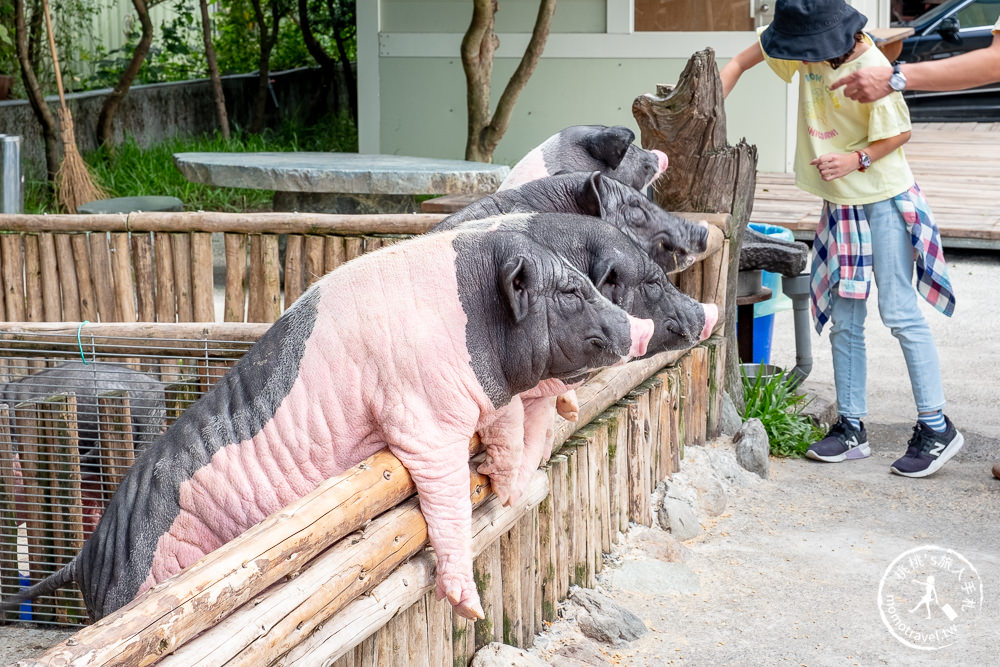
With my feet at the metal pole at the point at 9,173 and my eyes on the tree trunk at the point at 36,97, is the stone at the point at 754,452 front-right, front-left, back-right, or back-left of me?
back-right

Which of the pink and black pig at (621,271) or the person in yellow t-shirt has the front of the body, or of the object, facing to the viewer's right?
the pink and black pig

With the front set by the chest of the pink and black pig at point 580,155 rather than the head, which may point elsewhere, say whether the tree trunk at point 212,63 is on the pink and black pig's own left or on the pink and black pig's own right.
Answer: on the pink and black pig's own left

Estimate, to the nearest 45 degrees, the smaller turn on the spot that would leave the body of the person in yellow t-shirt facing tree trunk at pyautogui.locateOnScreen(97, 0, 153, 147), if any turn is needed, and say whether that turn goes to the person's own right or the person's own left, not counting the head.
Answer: approximately 90° to the person's own right

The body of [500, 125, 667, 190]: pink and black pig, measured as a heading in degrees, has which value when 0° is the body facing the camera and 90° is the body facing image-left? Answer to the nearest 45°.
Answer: approximately 270°

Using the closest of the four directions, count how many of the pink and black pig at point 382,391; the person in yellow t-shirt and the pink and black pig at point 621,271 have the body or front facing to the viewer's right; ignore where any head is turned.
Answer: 2

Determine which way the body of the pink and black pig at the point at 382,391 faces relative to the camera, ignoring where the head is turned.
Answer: to the viewer's right

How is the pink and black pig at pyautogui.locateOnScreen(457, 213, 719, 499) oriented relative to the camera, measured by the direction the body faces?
to the viewer's right

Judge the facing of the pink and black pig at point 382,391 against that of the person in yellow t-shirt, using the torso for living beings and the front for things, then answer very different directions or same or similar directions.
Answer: very different directions

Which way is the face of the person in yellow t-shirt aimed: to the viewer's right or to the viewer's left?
to the viewer's left

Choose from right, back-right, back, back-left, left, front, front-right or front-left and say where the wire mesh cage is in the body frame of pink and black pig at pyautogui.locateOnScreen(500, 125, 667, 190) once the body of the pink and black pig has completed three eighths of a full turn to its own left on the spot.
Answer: front-left
